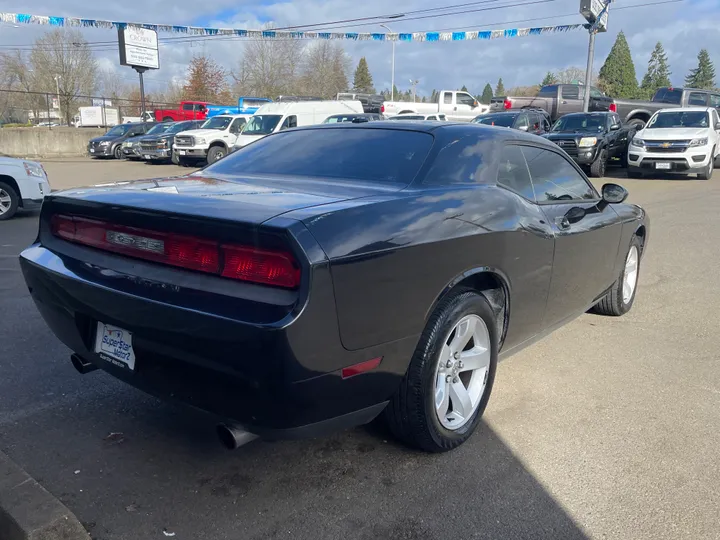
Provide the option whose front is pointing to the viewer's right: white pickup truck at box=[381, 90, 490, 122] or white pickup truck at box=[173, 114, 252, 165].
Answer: white pickup truck at box=[381, 90, 490, 122]

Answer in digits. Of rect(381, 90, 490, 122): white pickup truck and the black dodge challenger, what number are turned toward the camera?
0

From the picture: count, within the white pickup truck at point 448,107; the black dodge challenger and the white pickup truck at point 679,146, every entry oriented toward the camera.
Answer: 1

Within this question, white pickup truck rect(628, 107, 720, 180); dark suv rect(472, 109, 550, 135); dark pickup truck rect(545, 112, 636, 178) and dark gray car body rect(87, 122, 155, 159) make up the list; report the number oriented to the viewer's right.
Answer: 0

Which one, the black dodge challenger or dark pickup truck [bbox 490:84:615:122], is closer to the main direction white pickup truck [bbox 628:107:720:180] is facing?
the black dodge challenger

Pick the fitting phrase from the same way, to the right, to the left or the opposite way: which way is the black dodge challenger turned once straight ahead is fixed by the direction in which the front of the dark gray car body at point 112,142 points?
the opposite way

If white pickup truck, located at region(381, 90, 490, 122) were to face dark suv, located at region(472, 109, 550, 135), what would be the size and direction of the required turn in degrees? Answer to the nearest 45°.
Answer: approximately 90° to its right

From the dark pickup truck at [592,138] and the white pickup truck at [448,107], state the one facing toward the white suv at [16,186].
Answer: the dark pickup truck

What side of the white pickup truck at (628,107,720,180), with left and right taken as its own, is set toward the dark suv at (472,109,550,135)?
right

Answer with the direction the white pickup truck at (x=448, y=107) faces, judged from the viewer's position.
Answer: facing to the right of the viewer

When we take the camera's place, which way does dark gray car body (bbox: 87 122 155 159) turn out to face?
facing the viewer and to the left of the viewer

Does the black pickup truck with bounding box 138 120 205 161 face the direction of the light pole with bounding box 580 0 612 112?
no

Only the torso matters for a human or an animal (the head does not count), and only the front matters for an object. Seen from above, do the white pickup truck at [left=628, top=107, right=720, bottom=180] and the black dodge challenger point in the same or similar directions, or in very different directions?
very different directions

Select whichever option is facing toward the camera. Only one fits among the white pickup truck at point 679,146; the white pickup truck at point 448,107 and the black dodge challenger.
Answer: the white pickup truck at point 679,146

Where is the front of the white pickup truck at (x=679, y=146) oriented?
toward the camera

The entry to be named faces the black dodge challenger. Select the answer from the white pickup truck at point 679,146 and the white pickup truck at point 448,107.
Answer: the white pickup truck at point 679,146

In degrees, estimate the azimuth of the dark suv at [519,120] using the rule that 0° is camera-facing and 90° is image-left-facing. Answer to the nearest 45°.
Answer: approximately 45°

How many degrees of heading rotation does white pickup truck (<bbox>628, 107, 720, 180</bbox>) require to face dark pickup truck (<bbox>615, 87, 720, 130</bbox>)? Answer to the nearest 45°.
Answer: approximately 180°

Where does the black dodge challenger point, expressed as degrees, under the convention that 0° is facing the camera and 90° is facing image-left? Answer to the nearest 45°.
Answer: approximately 225°

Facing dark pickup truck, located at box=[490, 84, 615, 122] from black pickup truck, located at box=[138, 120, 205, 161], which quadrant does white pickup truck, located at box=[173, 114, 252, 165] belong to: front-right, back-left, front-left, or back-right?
front-right
